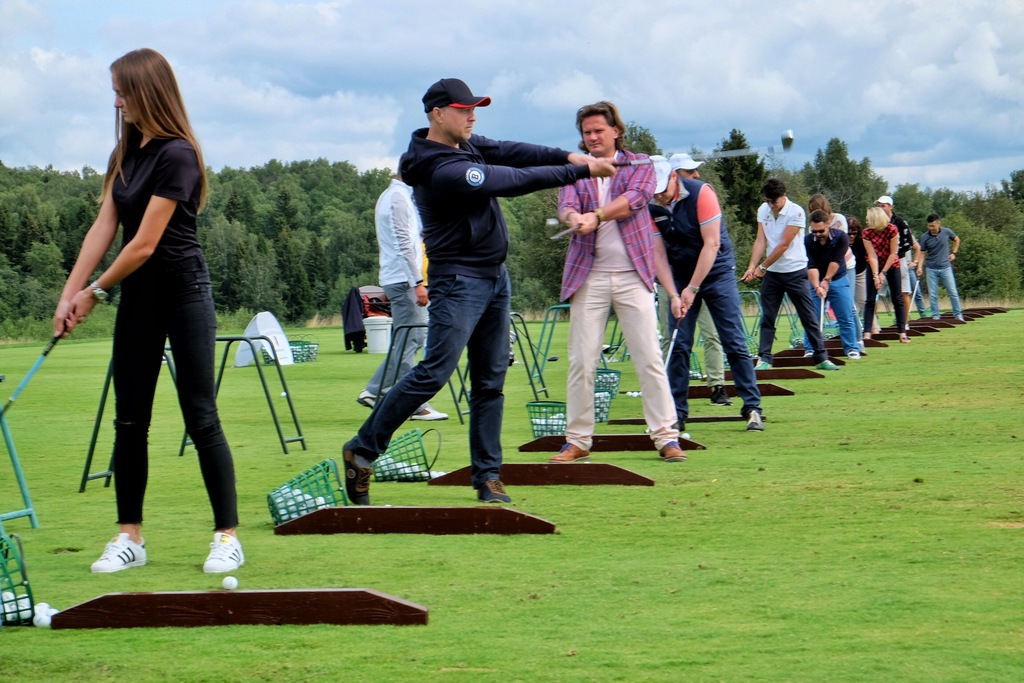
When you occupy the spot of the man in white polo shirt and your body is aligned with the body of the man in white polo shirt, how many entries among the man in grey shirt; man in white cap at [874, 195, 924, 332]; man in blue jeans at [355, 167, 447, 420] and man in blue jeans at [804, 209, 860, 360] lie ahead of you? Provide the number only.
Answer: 1

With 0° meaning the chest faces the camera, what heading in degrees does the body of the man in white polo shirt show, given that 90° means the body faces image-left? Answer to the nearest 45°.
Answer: approximately 45°

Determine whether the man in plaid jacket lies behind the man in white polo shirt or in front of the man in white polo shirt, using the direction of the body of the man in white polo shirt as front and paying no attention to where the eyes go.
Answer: in front

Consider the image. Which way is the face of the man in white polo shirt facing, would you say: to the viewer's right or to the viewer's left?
to the viewer's left

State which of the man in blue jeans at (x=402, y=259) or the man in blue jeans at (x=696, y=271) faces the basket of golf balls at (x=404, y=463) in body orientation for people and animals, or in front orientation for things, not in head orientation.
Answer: the man in blue jeans at (x=696, y=271)

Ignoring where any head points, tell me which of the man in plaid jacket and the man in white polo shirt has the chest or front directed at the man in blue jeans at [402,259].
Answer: the man in white polo shirt

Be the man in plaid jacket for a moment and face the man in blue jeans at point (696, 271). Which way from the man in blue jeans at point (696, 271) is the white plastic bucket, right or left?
left

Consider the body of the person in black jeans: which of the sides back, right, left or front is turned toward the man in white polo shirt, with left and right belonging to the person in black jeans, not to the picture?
back

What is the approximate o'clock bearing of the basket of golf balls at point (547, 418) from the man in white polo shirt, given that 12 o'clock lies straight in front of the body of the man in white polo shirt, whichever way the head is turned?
The basket of golf balls is roughly at 11 o'clock from the man in white polo shirt.

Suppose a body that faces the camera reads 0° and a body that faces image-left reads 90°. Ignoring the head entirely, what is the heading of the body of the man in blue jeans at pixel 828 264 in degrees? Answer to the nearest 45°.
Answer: approximately 45°
